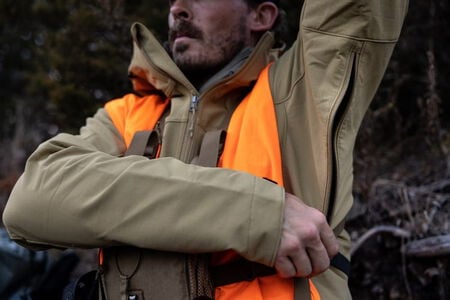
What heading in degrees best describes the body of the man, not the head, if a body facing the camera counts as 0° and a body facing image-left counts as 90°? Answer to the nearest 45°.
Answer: approximately 45°

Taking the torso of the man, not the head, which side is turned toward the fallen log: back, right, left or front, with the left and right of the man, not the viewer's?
back
